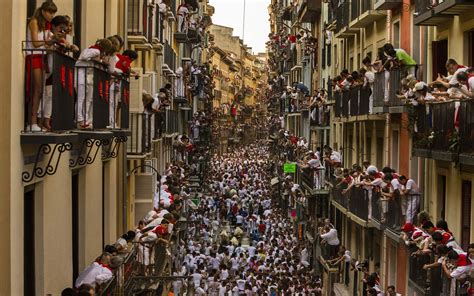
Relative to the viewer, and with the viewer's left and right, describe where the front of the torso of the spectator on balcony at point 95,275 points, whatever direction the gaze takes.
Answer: facing to the right of the viewer

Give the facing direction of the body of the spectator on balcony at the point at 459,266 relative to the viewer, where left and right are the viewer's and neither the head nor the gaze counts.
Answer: facing to the left of the viewer

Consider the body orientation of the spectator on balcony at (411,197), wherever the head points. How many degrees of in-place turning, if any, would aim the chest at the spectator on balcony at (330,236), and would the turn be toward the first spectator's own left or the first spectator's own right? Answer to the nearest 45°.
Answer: approximately 90° to the first spectator's own right

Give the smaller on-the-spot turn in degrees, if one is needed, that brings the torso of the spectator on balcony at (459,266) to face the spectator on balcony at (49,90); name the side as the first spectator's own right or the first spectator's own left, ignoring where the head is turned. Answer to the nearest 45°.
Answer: approximately 45° to the first spectator's own left

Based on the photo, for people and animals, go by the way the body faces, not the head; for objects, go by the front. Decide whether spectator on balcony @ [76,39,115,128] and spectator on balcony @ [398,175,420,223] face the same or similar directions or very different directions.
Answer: very different directions

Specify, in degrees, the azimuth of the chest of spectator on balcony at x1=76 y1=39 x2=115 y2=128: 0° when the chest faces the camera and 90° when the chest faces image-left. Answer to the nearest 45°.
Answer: approximately 270°

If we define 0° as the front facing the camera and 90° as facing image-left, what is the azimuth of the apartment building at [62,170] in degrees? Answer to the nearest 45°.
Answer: approximately 270°

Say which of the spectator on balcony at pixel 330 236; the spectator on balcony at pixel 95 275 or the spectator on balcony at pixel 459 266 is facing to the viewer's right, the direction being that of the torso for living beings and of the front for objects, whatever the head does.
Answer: the spectator on balcony at pixel 95 275

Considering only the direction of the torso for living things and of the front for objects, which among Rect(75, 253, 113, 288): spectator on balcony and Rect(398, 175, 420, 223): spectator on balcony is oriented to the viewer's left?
Rect(398, 175, 420, 223): spectator on balcony

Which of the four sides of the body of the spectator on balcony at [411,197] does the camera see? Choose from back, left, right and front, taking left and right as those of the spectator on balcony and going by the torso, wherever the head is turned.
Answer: left

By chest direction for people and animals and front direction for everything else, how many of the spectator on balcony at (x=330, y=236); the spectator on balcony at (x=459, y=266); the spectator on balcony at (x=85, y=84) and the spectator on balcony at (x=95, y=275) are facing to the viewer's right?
2

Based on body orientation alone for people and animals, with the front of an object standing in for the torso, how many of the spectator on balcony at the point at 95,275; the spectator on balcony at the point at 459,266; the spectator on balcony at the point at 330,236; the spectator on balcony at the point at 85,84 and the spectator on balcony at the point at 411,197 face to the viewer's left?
3
